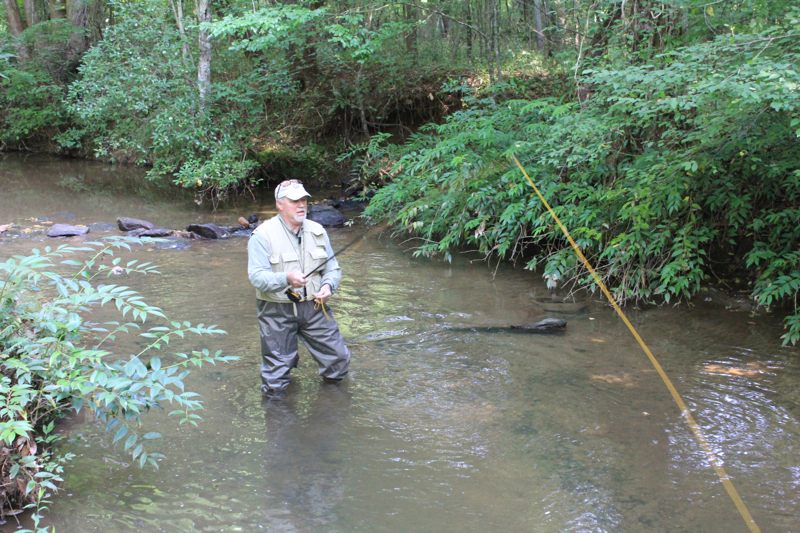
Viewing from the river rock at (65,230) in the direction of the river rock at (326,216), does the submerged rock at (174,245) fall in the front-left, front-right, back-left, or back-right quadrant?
front-right

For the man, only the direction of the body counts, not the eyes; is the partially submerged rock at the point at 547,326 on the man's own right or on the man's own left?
on the man's own left

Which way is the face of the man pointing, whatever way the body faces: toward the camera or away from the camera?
toward the camera

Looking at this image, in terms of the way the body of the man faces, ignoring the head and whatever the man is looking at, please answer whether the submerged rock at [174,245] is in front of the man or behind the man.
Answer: behind

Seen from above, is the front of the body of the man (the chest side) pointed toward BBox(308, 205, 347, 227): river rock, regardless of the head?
no

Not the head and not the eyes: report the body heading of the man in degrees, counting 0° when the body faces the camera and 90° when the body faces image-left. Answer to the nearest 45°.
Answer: approximately 315°

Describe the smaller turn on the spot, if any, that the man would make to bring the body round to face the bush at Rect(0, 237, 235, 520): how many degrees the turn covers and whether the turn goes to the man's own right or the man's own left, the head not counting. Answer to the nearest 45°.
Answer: approximately 90° to the man's own right

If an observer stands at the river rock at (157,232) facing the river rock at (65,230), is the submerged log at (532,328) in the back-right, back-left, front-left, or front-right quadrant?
back-left

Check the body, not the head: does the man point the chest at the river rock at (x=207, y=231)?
no

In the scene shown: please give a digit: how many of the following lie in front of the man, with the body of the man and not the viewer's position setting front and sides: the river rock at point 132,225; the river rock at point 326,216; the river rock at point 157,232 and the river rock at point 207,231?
0

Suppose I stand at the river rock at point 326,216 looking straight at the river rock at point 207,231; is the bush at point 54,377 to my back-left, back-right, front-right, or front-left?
front-left
